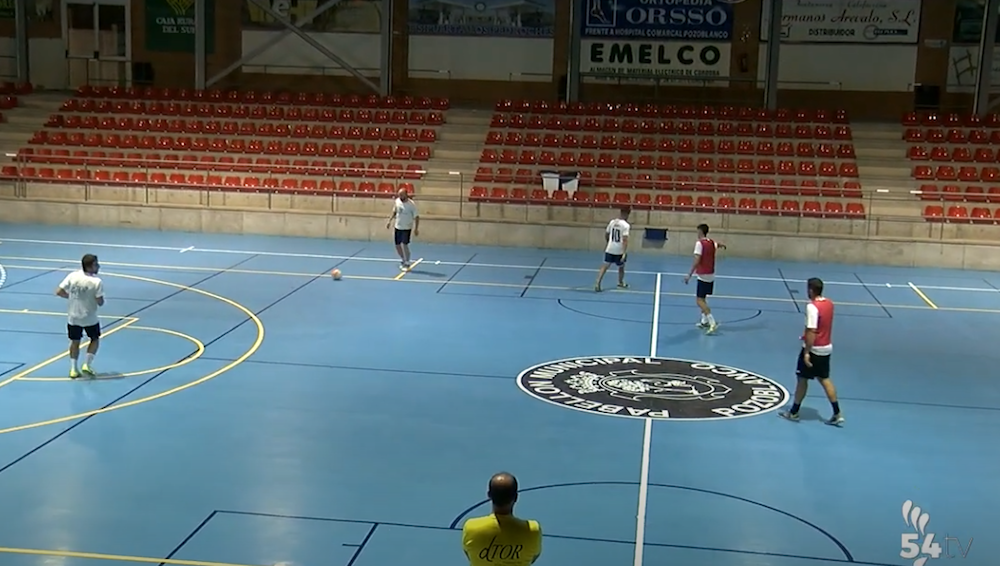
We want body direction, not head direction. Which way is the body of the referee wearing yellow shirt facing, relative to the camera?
away from the camera

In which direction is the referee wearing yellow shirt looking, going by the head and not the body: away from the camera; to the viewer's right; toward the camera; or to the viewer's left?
away from the camera

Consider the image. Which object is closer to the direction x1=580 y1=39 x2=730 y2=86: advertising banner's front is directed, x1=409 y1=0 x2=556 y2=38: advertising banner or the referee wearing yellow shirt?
the referee wearing yellow shirt

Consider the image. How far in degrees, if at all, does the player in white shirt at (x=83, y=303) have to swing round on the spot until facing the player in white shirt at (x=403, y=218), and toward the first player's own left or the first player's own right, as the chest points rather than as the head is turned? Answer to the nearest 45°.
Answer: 0° — they already face them

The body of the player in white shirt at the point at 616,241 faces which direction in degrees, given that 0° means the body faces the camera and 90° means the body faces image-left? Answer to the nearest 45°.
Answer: approximately 225°

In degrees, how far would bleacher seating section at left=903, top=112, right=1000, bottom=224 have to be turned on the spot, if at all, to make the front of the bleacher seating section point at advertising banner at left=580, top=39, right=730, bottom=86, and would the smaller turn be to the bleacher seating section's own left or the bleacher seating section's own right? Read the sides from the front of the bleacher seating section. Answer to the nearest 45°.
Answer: approximately 90° to the bleacher seating section's own right

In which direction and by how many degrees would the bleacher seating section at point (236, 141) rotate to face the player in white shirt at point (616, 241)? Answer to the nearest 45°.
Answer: approximately 45° to its left

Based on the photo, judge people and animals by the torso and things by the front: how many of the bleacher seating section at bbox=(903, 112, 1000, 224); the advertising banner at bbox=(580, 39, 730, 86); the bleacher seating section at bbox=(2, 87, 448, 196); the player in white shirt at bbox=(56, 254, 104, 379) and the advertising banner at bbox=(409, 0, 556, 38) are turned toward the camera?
4

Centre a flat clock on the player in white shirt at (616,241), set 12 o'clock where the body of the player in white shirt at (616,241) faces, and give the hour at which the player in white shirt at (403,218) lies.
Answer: the player in white shirt at (403,218) is roughly at 8 o'clock from the player in white shirt at (616,241).

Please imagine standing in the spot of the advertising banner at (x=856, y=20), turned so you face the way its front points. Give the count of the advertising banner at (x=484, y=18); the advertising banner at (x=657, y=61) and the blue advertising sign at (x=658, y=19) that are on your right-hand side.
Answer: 3

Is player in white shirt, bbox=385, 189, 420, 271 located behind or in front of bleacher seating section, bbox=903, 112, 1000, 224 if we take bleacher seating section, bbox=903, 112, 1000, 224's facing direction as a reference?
in front

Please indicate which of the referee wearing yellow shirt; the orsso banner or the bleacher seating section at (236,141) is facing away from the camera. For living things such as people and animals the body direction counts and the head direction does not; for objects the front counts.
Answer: the referee wearing yellow shirt

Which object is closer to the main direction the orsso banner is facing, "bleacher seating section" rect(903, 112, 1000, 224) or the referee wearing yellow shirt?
the referee wearing yellow shirt

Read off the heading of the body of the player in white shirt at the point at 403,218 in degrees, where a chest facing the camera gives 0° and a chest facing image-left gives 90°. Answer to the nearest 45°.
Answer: approximately 45°

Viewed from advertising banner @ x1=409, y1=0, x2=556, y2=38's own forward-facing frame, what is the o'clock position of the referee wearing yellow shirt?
The referee wearing yellow shirt is roughly at 12 o'clock from the advertising banner.

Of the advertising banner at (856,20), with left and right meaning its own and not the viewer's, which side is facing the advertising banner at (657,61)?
right

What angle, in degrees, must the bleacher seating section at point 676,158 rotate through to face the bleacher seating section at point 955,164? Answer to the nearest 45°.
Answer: approximately 90° to its left

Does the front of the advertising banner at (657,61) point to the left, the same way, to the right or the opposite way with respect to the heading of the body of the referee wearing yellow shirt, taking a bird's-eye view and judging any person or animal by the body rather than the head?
the opposite way

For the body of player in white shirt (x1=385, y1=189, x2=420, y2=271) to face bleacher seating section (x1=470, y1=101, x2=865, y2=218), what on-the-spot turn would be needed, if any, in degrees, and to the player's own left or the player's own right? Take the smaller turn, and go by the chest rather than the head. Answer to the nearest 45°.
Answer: approximately 180°

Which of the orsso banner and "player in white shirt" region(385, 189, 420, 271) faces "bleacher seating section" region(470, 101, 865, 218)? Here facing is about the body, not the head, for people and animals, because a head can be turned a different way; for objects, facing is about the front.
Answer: the orsso banner

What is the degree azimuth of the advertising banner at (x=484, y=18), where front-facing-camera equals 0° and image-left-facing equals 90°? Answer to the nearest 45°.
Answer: approximately 0°
